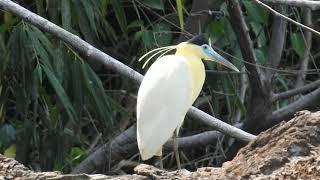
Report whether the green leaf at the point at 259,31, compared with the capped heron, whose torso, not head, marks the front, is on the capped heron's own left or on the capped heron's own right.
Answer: on the capped heron's own left

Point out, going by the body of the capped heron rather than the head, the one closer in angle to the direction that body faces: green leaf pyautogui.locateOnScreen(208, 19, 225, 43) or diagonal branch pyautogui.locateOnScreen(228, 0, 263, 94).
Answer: the diagonal branch

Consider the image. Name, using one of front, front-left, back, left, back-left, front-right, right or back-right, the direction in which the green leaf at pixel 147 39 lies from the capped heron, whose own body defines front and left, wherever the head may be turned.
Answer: left

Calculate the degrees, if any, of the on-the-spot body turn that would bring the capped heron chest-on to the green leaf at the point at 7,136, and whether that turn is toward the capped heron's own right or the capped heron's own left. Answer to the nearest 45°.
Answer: approximately 135° to the capped heron's own left

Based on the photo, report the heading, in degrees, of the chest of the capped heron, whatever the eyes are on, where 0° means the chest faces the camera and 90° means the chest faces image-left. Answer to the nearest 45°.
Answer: approximately 270°

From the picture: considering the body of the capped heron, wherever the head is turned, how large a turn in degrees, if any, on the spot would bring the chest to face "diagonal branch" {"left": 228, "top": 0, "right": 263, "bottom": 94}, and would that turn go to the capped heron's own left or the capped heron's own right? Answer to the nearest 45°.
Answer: approximately 45° to the capped heron's own left

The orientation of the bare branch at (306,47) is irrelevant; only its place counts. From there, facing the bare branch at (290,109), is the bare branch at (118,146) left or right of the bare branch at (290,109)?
right
